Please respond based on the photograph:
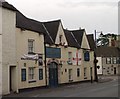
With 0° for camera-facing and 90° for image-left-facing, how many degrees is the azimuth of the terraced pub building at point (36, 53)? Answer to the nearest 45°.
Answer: approximately 315°
